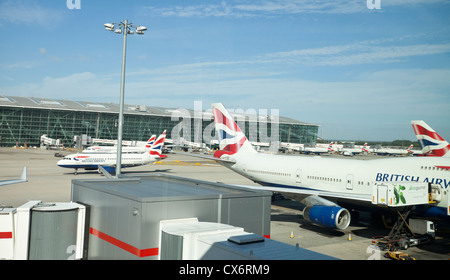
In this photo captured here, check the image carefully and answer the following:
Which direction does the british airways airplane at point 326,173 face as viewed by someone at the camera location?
facing the viewer and to the right of the viewer
